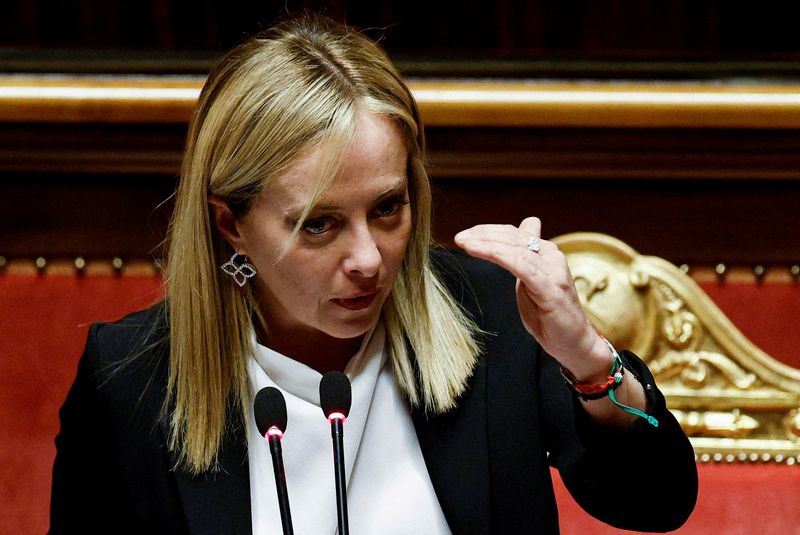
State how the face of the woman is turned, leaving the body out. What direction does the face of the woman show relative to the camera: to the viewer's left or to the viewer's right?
to the viewer's right

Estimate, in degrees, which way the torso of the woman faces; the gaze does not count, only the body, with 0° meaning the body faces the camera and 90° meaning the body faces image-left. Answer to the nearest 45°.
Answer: approximately 0°
